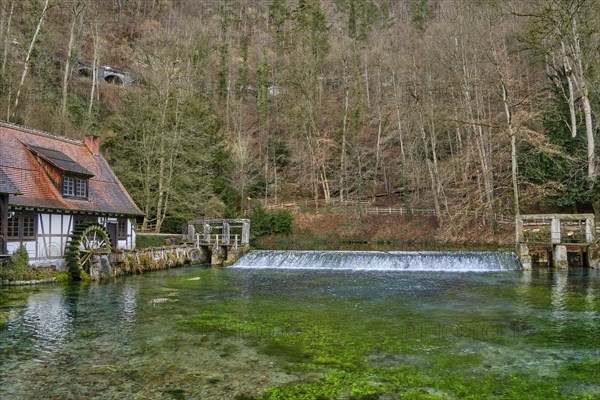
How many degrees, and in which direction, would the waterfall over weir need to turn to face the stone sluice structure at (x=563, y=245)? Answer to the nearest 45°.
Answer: approximately 90° to its left

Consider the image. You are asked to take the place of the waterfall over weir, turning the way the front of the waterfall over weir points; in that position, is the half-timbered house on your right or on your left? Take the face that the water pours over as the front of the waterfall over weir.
on your right

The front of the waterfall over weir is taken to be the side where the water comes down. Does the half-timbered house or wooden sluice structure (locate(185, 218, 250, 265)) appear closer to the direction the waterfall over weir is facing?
the half-timbered house

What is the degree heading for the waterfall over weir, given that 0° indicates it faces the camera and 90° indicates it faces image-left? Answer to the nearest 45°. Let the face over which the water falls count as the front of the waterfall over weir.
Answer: approximately 0°

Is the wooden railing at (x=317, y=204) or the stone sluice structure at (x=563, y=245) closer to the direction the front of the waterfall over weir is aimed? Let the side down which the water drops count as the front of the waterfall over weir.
the stone sluice structure

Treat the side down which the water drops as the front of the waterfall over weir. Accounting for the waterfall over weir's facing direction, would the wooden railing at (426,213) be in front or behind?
behind

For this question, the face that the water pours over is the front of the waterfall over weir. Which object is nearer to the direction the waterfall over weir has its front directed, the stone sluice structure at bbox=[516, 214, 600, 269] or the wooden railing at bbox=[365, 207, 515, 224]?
the stone sluice structure

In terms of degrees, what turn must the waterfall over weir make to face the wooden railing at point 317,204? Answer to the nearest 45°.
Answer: approximately 180°

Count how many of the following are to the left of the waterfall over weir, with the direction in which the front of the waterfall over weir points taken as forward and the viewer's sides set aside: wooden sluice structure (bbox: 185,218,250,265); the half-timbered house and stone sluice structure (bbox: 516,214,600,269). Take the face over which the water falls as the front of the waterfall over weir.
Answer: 1

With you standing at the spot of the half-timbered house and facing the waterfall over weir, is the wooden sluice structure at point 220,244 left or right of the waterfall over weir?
left

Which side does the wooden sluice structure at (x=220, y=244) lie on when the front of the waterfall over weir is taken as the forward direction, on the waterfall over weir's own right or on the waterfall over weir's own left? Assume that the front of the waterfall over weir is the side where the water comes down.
on the waterfall over weir's own right
